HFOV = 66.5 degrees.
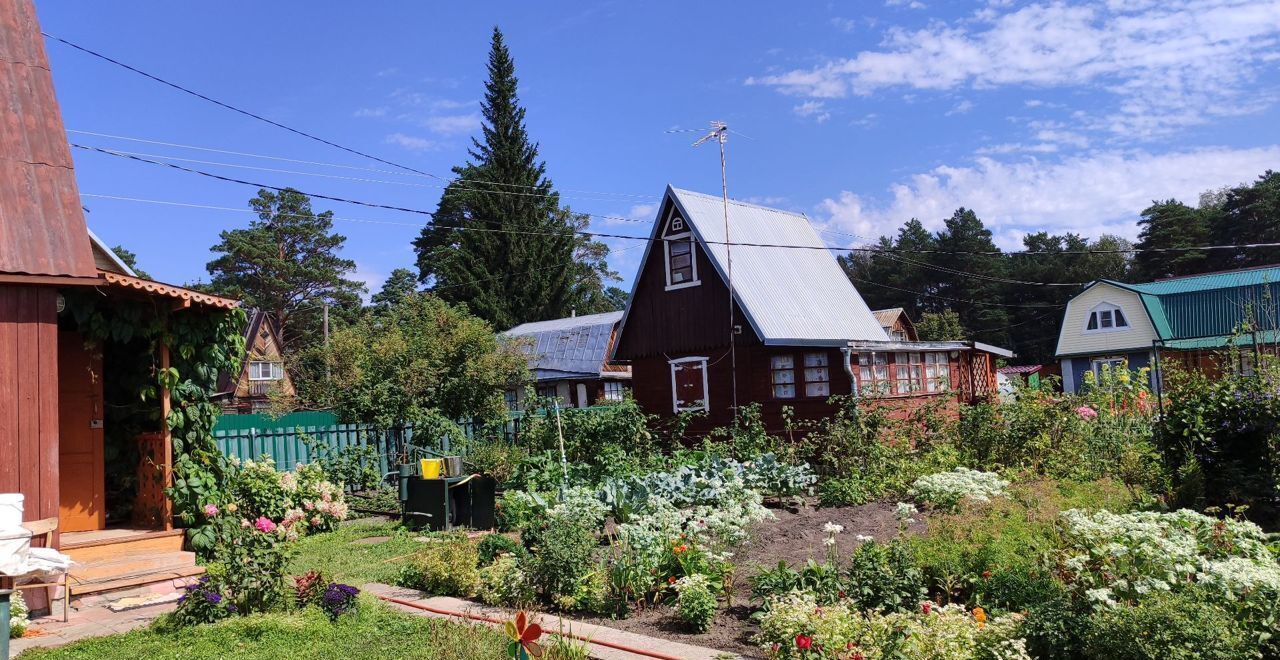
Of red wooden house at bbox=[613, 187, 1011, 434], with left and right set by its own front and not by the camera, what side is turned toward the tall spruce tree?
right

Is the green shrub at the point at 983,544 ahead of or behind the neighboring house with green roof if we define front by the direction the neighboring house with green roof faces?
ahead

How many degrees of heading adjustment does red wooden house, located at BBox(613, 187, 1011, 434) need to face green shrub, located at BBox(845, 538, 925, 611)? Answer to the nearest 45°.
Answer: approximately 45° to its left

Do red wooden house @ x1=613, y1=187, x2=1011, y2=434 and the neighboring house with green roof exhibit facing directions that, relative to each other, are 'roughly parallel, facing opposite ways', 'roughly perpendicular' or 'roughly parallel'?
roughly parallel

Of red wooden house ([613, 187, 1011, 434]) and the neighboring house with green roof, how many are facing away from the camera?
0

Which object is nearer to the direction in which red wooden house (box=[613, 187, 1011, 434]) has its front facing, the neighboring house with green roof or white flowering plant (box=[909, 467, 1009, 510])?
the white flowering plant

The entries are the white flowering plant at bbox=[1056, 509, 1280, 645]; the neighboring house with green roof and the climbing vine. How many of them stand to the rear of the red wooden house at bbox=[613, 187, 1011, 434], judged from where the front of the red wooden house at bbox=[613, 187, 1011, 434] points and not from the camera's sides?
1

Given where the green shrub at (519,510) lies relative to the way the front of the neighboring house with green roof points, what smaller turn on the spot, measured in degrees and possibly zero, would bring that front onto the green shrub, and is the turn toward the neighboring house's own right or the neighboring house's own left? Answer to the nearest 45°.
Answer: approximately 45° to the neighboring house's own left

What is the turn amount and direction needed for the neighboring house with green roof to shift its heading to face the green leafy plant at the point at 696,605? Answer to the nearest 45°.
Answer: approximately 45° to its left

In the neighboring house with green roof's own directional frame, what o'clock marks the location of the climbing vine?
The climbing vine is roughly at 11 o'clock from the neighboring house with green roof.

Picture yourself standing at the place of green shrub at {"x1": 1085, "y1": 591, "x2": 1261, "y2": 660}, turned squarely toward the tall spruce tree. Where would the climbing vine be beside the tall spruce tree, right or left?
left

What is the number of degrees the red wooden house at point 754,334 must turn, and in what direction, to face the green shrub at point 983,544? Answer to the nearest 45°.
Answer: approximately 45° to its left

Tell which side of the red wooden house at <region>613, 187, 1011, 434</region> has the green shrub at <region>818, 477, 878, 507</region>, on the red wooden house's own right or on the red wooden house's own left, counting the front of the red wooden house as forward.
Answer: on the red wooden house's own left

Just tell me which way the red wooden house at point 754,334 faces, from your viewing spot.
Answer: facing the viewer and to the left of the viewer
